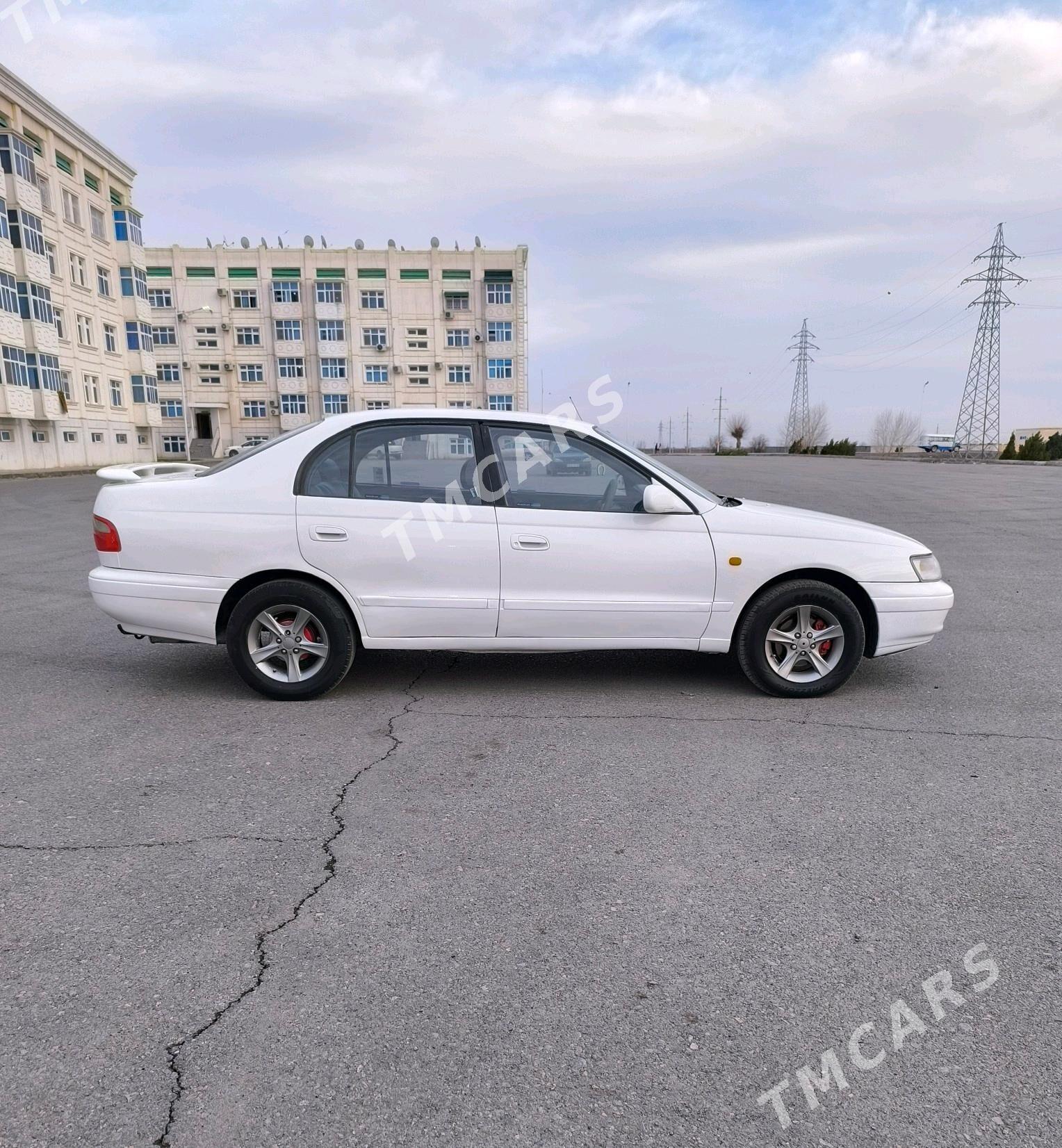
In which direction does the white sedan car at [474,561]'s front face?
to the viewer's right
